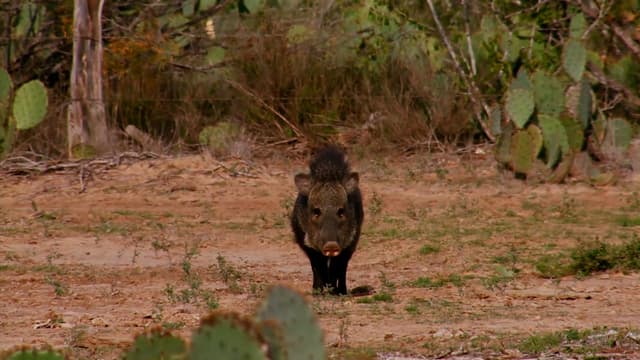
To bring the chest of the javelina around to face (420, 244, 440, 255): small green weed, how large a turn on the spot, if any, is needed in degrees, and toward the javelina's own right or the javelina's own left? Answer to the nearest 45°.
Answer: approximately 135° to the javelina's own left

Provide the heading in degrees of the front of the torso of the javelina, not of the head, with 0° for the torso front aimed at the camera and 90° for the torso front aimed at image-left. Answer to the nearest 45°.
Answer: approximately 0°

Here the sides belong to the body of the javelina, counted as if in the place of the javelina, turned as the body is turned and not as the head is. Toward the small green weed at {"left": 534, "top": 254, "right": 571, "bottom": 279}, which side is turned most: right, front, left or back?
left

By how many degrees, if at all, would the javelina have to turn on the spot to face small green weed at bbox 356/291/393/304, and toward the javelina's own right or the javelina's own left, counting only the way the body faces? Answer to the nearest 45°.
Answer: approximately 45° to the javelina's own left

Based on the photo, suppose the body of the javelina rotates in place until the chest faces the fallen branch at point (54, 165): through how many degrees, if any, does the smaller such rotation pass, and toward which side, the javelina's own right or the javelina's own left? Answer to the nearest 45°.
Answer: approximately 135° to the javelina's own right

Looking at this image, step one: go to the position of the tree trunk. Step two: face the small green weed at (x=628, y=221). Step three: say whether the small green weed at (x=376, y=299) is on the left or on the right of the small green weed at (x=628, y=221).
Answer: right

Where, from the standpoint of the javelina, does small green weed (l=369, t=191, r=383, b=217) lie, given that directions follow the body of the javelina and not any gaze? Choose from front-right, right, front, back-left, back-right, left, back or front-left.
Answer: back

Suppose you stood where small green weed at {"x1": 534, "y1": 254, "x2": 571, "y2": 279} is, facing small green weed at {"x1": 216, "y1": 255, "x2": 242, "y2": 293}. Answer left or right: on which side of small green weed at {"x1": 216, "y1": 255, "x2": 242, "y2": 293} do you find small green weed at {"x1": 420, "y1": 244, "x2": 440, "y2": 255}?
right

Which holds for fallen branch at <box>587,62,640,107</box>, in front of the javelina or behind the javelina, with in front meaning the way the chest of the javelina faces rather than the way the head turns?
behind

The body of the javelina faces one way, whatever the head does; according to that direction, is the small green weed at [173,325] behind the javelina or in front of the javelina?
in front
